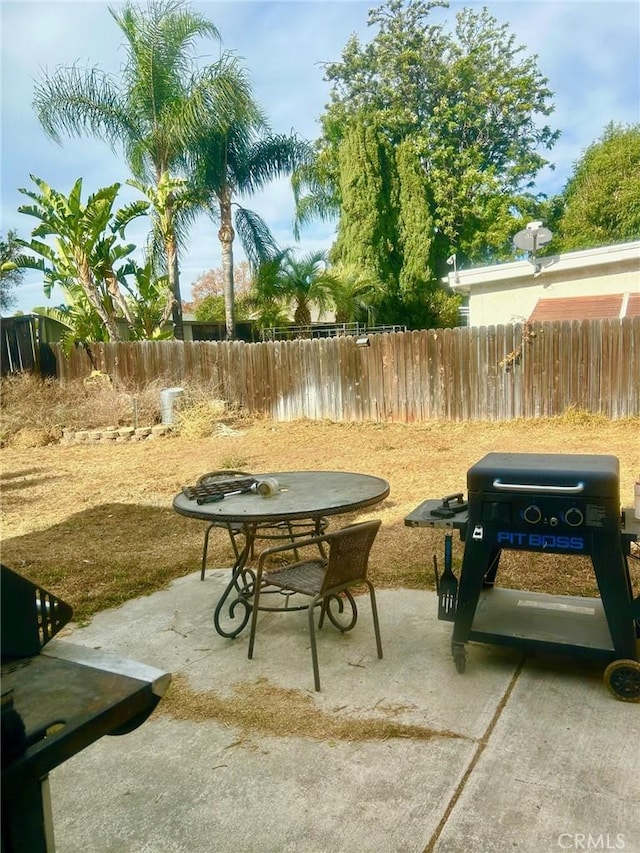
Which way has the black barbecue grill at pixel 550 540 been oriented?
toward the camera

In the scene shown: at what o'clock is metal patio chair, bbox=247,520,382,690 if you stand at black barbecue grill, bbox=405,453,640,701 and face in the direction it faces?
The metal patio chair is roughly at 3 o'clock from the black barbecue grill.

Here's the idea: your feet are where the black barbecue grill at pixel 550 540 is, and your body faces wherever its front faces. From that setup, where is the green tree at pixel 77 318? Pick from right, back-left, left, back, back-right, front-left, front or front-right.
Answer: back-right

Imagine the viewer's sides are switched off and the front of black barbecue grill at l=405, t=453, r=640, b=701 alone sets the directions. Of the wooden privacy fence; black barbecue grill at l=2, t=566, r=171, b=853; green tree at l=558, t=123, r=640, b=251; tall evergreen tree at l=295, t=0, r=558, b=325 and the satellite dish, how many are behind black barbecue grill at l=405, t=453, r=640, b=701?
4

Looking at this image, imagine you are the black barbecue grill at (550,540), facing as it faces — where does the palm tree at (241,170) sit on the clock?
The palm tree is roughly at 5 o'clock from the black barbecue grill.

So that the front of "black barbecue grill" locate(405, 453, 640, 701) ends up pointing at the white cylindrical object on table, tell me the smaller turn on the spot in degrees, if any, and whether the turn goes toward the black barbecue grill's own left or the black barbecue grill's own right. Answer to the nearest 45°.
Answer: approximately 90° to the black barbecue grill's own right

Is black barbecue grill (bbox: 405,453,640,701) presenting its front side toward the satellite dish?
no

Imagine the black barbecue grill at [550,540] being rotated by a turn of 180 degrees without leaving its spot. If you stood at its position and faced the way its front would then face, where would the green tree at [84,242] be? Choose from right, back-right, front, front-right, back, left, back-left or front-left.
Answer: front-left

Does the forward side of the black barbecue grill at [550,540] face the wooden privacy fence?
no

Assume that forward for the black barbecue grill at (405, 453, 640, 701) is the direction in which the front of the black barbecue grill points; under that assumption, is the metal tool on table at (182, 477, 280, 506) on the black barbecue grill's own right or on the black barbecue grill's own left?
on the black barbecue grill's own right

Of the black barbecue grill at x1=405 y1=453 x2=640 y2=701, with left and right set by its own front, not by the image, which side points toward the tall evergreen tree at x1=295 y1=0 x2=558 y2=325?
back

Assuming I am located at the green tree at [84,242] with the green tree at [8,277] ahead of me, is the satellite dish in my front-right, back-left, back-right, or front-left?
back-right

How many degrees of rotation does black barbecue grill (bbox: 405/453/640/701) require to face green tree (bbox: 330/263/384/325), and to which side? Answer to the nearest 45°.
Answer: approximately 180°

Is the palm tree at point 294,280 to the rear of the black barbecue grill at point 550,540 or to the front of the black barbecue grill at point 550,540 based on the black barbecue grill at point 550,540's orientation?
to the rear

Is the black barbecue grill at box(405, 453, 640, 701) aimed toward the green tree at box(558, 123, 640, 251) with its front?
no

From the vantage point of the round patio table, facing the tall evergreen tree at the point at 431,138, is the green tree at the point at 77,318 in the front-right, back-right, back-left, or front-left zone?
front-left

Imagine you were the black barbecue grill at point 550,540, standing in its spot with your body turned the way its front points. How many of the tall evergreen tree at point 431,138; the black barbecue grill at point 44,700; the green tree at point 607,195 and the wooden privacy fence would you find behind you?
3
